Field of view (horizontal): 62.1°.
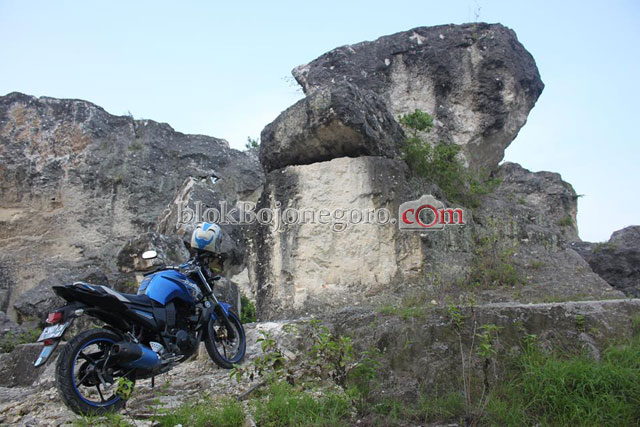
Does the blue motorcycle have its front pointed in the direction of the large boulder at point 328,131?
yes

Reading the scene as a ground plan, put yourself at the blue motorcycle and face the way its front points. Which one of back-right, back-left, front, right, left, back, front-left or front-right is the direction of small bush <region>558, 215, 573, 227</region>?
front

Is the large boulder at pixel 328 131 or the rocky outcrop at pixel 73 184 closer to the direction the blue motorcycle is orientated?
the large boulder

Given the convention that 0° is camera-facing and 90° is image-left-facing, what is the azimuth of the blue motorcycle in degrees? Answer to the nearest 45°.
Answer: approximately 225°

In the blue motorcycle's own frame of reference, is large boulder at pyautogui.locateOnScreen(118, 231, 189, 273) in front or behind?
in front

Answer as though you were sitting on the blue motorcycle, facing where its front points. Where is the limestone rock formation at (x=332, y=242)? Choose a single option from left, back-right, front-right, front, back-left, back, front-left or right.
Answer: front

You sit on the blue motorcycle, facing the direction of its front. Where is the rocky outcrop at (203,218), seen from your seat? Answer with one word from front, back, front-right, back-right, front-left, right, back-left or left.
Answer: front-left

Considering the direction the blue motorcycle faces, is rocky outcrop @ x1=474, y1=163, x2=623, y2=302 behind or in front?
in front

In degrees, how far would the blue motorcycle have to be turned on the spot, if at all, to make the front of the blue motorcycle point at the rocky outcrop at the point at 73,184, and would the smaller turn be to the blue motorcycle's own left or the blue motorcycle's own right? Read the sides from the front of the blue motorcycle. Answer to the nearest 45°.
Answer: approximately 45° to the blue motorcycle's own left

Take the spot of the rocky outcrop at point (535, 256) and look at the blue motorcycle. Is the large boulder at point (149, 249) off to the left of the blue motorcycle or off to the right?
right

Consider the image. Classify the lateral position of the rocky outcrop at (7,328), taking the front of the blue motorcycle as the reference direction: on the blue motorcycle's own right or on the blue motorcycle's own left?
on the blue motorcycle's own left

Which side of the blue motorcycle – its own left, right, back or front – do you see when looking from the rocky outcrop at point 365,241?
front

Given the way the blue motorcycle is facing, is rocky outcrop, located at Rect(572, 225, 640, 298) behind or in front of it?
in front
